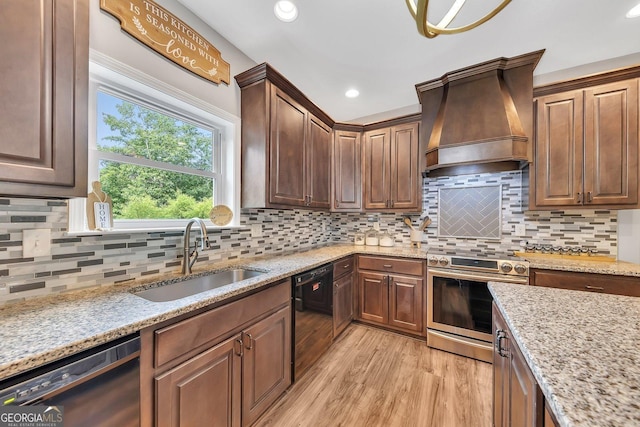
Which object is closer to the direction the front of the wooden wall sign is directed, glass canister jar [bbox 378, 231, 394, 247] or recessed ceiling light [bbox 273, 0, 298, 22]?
the recessed ceiling light

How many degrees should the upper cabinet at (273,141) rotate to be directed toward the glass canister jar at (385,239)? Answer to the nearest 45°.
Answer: approximately 90° to its left

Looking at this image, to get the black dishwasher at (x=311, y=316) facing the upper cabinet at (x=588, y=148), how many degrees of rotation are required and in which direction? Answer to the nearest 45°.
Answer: approximately 45° to its left

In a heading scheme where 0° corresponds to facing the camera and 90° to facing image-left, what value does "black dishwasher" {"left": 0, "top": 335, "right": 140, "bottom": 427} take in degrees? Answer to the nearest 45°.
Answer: approximately 315°

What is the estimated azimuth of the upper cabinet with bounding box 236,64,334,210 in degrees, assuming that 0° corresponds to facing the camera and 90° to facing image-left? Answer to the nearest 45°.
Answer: approximately 315°

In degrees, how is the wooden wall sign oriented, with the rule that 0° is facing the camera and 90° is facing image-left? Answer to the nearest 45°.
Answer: approximately 315°

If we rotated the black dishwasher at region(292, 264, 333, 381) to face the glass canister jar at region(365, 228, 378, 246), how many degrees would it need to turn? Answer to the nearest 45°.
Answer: approximately 90° to its left
